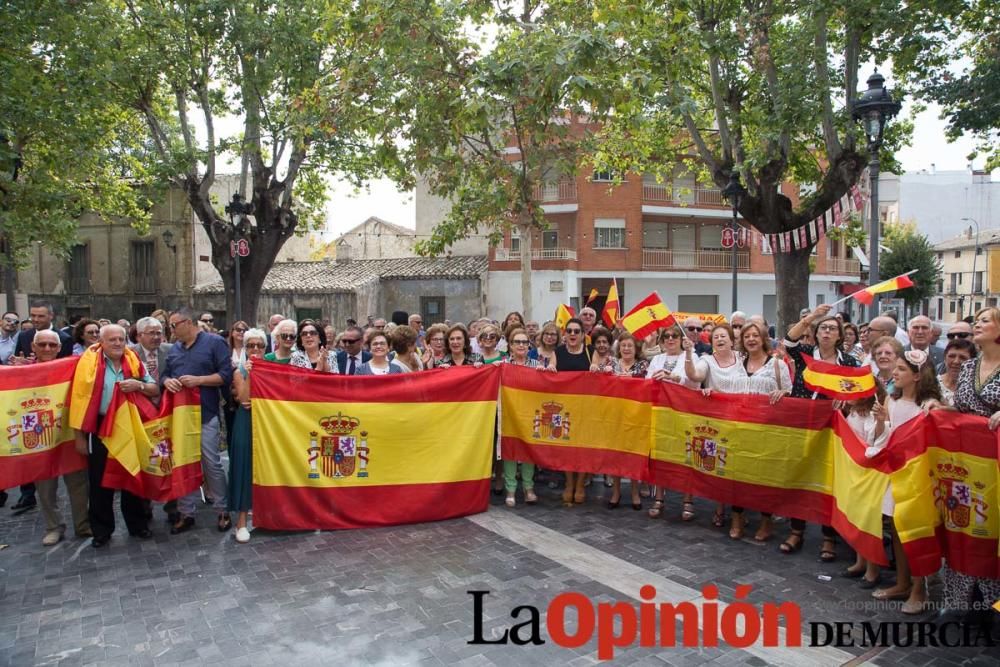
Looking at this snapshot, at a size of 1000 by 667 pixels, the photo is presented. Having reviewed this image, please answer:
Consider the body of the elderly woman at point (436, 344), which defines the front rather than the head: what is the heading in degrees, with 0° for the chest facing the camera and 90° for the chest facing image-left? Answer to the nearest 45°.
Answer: approximately 0°

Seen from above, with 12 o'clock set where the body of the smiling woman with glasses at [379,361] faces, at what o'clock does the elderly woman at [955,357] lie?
the elderly woman at [955,357] is roughly at 10 o'clock from the smiling woman with glasses at [379,361].

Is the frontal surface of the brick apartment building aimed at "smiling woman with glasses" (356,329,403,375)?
yes

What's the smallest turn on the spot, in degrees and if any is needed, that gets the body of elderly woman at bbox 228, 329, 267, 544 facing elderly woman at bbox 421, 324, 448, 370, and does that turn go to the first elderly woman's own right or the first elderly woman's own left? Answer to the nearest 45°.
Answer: approximately 135° to the first elderly woman's own left

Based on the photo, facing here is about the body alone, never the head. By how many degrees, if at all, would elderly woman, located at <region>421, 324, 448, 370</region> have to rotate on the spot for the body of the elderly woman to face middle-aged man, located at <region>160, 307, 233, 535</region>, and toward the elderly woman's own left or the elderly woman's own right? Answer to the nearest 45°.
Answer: approximately 45° to the elderly woman's own right

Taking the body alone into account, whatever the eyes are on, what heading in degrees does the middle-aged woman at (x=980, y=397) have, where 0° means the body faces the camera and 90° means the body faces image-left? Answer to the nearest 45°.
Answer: approximately 45°
